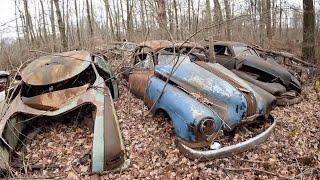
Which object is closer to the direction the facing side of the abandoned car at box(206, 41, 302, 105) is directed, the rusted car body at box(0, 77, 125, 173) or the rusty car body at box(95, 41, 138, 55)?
the rusted car body

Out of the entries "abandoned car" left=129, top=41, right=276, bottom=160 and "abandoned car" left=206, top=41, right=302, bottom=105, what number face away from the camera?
0

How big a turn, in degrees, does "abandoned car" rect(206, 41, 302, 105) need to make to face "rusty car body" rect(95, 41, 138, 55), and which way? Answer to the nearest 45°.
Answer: approximately 180°

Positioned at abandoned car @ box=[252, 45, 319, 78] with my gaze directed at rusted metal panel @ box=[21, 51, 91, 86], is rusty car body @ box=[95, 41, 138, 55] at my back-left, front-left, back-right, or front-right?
front-right

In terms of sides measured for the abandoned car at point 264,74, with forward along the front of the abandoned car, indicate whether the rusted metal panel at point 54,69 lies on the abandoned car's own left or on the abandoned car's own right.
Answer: on the abandoned car's own right

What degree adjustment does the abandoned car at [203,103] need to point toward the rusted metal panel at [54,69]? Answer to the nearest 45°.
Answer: approximately 135° to its right

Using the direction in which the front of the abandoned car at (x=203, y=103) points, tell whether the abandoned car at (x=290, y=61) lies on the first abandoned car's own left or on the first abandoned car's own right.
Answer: on the first abandoned car's own left

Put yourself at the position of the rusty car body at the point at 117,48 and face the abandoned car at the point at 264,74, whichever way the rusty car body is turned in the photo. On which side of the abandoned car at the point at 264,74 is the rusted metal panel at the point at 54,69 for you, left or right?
right

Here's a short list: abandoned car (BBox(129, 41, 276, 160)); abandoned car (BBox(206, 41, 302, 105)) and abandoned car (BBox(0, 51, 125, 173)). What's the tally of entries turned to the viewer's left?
0

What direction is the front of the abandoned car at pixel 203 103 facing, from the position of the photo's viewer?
facing the viewer and to the right of the viewer

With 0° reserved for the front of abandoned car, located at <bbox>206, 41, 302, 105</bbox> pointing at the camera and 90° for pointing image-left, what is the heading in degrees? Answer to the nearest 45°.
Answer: approximately 315°
